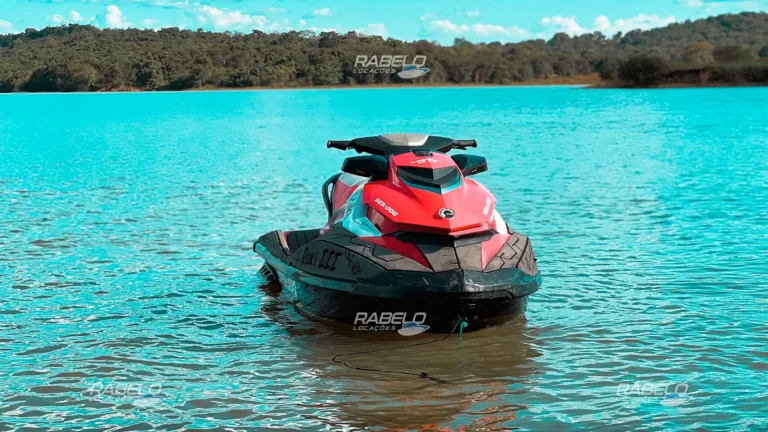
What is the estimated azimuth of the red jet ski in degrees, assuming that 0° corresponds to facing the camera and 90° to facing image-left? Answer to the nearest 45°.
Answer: approximately 315°
